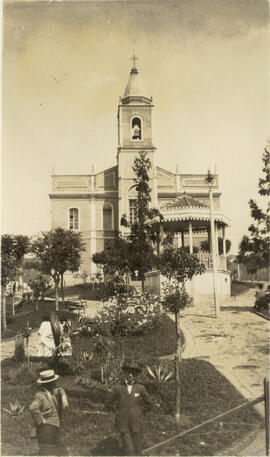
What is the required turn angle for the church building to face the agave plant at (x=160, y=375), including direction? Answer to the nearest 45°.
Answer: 0° — it already faces it

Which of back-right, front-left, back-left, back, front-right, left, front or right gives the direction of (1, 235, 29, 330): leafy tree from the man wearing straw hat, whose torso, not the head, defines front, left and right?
back-left

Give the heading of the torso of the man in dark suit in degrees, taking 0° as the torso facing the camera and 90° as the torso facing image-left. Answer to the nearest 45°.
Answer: approximately 0°

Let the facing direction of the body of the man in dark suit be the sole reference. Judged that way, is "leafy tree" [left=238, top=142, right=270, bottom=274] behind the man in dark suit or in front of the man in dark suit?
behind

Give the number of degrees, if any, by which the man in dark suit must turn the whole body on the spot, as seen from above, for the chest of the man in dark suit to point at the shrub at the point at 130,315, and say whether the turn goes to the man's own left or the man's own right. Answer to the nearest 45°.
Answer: approximately 180°

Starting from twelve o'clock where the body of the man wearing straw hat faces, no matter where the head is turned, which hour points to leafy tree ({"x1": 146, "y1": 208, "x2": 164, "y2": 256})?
The leafy tree is roughly at 8 o'clock from the man wearing straw hat.

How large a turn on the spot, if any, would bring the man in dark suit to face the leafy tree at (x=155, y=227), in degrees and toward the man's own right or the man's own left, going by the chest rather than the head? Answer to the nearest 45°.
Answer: approximately 180°

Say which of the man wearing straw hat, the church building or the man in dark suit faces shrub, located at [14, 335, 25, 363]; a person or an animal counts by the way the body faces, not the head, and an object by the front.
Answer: the church building

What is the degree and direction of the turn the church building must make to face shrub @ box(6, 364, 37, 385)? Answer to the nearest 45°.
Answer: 0° — it already faces it

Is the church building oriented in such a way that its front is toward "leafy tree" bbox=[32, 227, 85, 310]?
yes

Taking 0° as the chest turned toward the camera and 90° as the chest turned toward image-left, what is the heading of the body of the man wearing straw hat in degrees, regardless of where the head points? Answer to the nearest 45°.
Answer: approximately 315°
